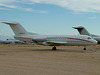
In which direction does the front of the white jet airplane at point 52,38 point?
to the viewer's right
